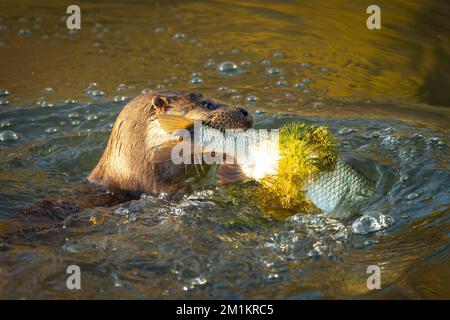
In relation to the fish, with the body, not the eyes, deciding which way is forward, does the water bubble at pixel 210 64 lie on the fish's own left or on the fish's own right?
on the fish's own left

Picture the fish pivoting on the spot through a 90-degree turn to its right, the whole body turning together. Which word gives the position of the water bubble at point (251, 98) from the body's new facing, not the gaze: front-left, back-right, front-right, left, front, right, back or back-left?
back

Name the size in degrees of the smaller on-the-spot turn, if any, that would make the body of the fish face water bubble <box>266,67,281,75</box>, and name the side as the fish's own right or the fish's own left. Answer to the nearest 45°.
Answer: approximately 90° to the fish's own left

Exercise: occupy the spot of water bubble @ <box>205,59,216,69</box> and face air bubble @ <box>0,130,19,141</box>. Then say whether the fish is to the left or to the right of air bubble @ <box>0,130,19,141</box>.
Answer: left

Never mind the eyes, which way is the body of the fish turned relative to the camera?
to the viewer's right

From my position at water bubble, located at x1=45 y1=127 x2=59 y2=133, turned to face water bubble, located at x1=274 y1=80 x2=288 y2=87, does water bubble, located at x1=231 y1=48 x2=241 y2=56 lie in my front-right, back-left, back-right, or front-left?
front-left

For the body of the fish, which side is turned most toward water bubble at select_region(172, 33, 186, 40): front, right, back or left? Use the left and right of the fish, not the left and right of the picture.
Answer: left

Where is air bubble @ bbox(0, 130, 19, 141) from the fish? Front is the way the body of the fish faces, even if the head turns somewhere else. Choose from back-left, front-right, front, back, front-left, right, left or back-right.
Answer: back-left
